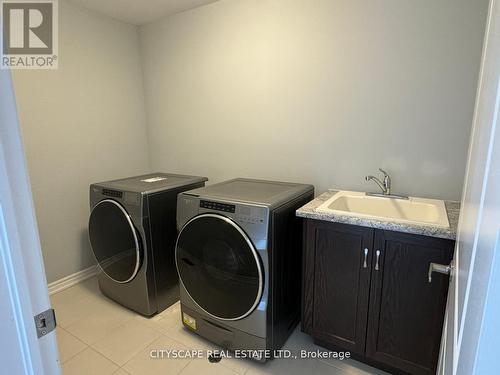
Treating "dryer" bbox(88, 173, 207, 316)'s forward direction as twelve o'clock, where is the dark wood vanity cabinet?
The dark wood vanity cabinet is roughly at 9 o'clock from the dryer.

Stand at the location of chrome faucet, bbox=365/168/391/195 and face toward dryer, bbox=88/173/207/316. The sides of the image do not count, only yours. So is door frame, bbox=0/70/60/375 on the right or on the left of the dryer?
left

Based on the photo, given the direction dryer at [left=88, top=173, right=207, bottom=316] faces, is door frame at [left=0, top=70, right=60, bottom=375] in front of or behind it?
in front

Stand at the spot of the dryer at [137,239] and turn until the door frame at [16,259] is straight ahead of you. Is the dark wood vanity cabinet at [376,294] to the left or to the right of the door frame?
left

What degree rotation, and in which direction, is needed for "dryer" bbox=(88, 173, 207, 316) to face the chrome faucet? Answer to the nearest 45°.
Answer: approximately 90° to its left

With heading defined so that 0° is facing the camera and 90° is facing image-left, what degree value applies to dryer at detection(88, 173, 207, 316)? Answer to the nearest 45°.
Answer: approximately 45°

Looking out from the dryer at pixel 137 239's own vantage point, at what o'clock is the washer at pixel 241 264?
The washer is roughly at 9 o'clock from the dryer.

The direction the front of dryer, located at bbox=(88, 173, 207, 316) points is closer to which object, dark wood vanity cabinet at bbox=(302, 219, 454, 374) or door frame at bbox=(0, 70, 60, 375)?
the door frame
